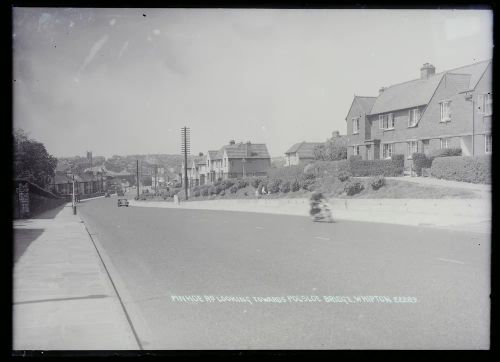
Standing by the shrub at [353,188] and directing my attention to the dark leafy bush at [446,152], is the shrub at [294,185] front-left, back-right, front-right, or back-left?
back-left

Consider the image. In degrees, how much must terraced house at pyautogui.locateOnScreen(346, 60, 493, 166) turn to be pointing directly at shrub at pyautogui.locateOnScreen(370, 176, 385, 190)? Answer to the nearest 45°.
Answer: approximately 45° to its left

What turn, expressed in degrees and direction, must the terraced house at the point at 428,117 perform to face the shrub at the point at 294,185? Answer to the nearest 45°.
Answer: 0° — it already faces it

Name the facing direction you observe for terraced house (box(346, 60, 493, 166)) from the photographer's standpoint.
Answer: facing the viewer and to the left of the viewer

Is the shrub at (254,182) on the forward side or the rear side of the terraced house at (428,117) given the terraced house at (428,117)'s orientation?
on the forward side

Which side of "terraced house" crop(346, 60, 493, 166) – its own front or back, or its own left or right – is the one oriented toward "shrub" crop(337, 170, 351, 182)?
front

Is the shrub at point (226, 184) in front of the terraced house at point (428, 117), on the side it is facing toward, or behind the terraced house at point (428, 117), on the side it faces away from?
in front
